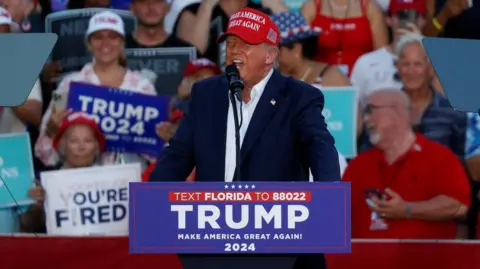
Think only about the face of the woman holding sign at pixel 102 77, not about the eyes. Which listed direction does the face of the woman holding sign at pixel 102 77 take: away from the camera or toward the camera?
toward the camera

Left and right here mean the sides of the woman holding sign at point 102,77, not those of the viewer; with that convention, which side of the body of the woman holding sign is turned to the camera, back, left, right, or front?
front

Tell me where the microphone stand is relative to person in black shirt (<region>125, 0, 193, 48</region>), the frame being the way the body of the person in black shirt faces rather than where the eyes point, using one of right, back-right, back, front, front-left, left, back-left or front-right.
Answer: front

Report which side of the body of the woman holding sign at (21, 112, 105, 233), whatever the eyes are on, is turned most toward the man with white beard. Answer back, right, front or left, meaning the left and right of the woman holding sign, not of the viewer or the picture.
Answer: left

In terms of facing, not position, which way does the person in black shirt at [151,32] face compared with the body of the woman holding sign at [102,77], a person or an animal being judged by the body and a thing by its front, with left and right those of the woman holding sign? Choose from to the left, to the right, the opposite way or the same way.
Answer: the same way

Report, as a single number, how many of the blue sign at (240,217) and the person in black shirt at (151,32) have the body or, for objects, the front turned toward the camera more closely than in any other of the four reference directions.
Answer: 2

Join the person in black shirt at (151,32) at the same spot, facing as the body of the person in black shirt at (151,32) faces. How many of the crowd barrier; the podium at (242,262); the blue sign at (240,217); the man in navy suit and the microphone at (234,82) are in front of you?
5

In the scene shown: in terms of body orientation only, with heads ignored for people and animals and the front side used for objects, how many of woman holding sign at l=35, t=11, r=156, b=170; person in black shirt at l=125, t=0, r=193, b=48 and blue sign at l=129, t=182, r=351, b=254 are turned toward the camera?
3

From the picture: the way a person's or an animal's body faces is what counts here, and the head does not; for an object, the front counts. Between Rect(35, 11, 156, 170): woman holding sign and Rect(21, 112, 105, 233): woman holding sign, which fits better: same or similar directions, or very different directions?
same or similar directions

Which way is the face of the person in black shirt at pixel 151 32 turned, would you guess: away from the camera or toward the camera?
toward the camera

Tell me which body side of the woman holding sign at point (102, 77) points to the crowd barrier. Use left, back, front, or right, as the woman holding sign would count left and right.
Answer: front

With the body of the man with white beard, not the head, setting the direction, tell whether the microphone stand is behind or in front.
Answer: in front

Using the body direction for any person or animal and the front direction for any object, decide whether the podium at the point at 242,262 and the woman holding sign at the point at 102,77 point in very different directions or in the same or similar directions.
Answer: same or similar directions

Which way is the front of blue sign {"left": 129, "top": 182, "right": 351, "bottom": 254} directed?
toward the camera

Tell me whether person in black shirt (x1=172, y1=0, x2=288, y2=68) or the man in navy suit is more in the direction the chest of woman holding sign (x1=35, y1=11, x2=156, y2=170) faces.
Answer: the man in navy suit

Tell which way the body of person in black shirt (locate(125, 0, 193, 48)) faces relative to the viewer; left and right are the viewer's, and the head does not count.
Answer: facing the viewer
